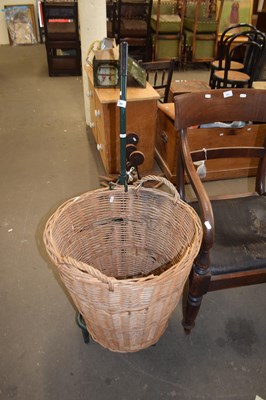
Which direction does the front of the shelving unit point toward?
toward the camera

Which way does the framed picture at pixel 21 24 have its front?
toward the camera

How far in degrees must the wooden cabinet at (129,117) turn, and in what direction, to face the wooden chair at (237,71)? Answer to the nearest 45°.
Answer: approximately 135° to its right

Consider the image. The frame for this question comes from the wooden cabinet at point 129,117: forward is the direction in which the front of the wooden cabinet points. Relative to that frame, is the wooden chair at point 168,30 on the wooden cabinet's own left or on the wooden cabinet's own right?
on the wooden cabinet's own right

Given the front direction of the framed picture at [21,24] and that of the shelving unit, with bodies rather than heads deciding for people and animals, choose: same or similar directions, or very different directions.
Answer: same or similar directions

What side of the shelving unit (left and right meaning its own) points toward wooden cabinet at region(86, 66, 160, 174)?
front

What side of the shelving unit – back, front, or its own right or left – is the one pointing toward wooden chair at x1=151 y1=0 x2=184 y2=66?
left

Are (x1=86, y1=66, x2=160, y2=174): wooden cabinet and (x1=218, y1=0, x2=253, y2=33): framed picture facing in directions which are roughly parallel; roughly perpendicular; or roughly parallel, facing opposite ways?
roughly perpendicular

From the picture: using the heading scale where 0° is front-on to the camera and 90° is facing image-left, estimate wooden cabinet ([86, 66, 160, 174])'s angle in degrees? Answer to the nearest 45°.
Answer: approximately 90°

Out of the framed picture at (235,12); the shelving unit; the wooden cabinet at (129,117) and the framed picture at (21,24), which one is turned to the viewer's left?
the wooden cabinet

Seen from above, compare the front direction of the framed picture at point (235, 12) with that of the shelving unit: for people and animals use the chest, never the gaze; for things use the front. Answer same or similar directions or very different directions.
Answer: same or similar directions

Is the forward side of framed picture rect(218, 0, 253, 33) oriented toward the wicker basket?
yes

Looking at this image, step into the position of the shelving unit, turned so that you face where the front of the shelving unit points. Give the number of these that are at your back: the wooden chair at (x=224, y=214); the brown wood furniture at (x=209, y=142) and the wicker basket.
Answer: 0

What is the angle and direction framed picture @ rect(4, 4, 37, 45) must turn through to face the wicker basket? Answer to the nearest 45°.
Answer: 0° — it already faces it

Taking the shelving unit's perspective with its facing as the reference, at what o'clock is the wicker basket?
The wicker basket is roughly at 12 o'clock from the shelving unit.

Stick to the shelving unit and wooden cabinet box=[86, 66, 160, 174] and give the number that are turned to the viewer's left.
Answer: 1
